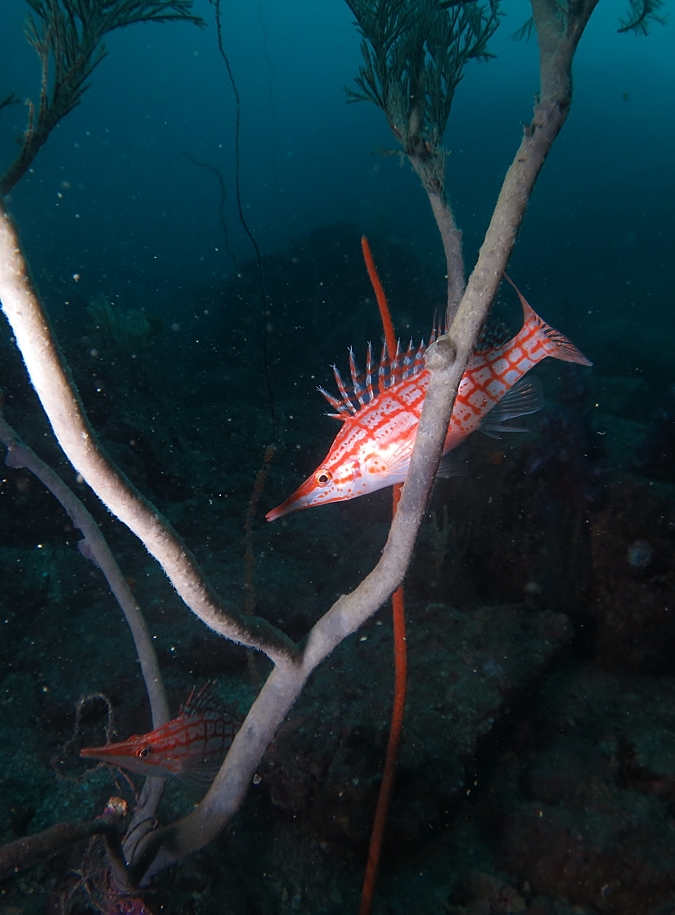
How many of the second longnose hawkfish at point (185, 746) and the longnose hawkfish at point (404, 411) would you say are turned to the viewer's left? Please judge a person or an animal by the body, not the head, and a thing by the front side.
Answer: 2

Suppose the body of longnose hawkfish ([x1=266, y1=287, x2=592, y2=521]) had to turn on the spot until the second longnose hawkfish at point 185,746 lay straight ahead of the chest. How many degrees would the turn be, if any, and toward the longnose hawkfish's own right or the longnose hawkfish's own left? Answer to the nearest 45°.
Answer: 0° — it already faces it

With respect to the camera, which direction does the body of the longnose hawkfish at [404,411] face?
to the viewer's left

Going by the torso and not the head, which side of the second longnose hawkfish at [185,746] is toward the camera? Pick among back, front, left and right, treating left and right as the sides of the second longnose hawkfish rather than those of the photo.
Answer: left

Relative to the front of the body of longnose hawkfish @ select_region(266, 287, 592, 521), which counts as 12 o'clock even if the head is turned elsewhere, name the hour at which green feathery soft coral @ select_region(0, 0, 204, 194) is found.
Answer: The green feathery soft coral is roughly at 2 o'clock from the longnose hawkfish.

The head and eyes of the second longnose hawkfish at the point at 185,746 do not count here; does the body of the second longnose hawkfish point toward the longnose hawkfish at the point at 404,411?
no
